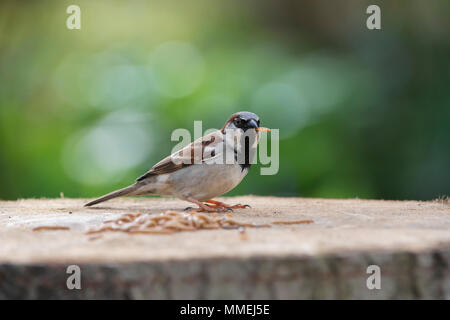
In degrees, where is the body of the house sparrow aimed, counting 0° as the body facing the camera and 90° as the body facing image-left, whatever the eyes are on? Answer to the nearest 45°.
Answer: approximately 270°
